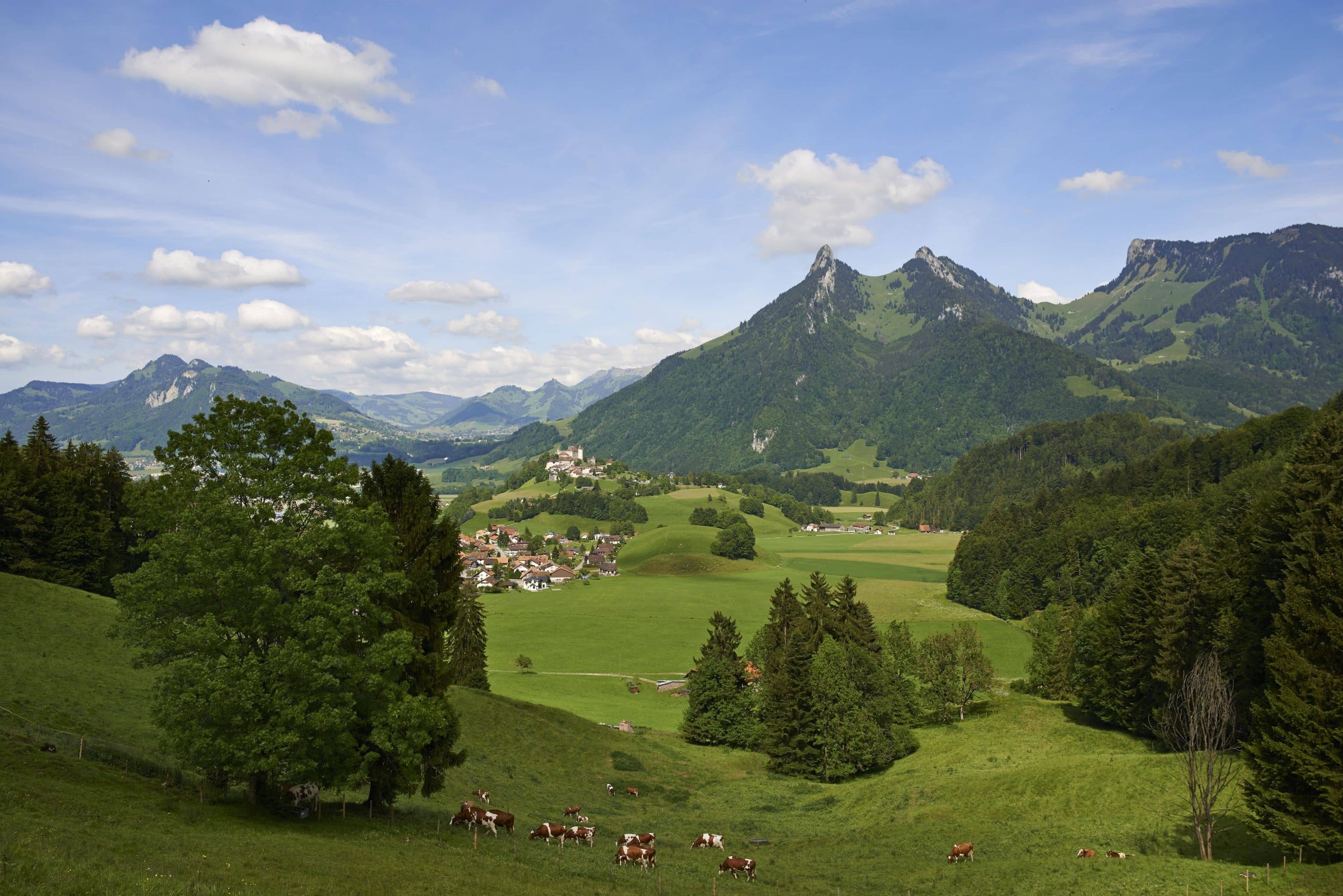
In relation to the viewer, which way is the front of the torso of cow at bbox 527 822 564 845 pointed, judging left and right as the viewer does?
facing to the left of the viewer

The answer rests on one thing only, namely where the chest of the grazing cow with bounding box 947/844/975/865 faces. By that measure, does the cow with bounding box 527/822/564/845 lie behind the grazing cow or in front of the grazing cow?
in front

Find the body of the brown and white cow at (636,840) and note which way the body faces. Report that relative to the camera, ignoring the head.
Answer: to the viewer's left

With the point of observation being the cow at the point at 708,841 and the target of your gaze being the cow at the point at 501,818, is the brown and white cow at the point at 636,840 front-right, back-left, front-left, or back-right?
front-left

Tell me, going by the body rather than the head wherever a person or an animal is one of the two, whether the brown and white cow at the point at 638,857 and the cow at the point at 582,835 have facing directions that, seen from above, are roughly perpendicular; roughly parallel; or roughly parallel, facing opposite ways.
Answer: roughly parallel

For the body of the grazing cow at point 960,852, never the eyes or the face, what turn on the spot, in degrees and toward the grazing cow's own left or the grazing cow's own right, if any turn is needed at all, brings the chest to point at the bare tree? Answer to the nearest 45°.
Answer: approximately 180°

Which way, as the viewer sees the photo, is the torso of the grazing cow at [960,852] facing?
to the viewer's left

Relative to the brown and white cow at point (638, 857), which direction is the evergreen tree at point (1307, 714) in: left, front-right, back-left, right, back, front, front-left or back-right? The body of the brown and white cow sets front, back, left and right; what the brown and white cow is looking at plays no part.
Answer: back
